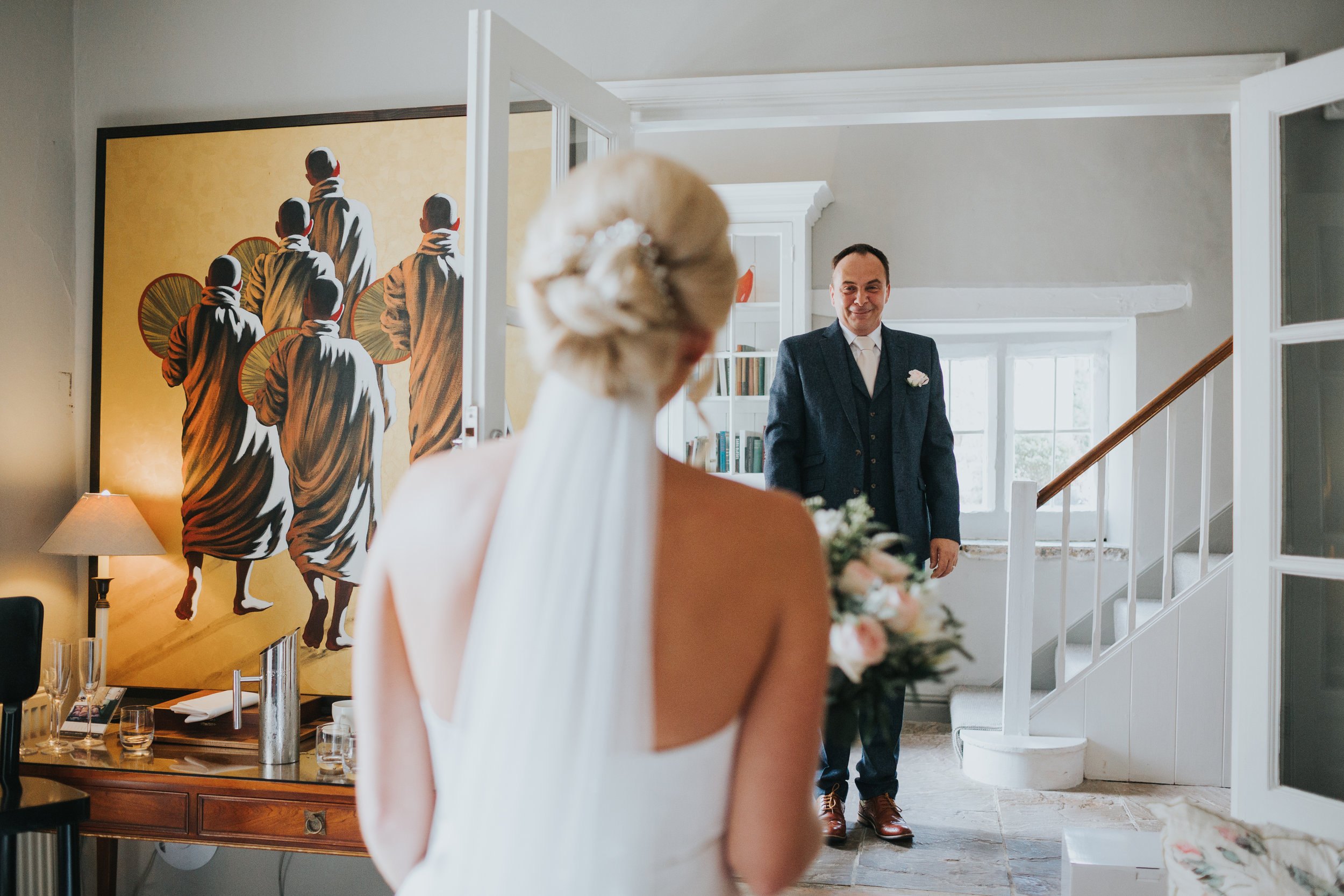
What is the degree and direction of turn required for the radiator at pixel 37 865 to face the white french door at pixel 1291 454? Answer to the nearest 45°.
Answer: approximately 45° to its left

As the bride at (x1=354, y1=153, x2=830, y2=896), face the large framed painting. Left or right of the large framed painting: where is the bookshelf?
right

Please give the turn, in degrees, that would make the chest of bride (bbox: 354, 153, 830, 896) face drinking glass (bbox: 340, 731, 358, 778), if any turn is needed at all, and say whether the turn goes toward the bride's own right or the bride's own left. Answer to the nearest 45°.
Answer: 0° — they already face it

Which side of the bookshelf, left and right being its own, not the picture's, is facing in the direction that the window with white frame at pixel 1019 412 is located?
left

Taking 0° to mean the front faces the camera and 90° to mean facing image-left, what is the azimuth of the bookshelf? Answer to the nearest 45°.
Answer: approximately 0°

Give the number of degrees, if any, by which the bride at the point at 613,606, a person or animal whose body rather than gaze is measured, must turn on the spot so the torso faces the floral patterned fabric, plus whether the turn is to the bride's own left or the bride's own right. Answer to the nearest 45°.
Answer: approximately 45° to the bride's own right

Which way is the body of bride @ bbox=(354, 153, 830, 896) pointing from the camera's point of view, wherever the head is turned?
away from the camera

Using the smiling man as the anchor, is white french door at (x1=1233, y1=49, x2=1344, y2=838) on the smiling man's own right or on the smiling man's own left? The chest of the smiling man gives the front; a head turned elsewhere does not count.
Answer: on the smiling man's own left

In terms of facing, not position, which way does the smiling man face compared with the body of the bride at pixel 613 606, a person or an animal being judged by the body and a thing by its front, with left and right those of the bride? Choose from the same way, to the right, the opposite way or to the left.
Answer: the opposite way
